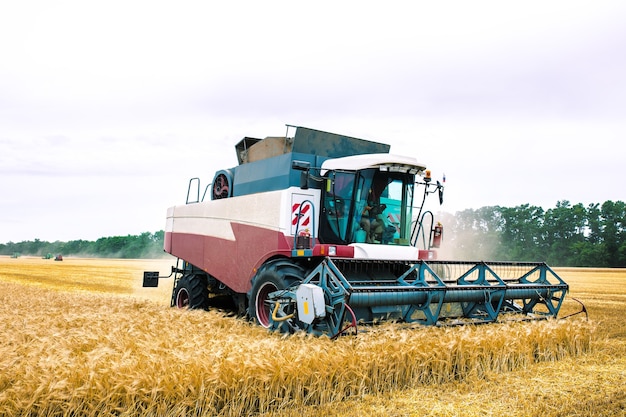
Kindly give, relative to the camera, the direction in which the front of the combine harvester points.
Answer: facing the viewer and to the right of the viewer
